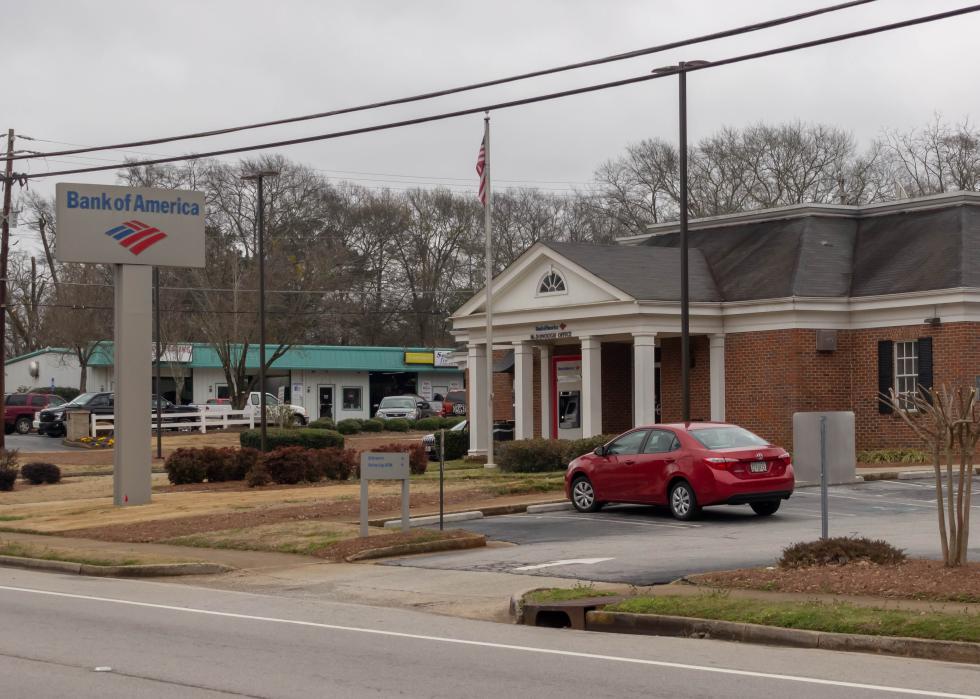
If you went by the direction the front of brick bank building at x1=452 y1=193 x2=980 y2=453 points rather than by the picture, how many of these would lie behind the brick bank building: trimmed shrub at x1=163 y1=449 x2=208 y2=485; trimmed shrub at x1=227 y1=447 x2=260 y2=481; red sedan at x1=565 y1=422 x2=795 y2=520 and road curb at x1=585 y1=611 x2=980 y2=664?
0

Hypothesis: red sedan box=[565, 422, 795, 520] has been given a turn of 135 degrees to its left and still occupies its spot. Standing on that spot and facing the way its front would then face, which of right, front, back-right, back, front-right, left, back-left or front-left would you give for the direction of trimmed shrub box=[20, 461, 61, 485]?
back-right

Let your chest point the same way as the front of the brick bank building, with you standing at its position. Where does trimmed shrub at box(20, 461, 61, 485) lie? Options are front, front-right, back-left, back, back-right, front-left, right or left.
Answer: front-right

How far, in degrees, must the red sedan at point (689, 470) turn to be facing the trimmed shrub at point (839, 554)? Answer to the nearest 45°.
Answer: approximately 135° to its left

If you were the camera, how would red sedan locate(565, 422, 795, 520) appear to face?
facing away from the viewer and to the left of the viewer

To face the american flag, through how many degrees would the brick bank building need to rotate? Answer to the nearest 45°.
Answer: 0° — it already faces it

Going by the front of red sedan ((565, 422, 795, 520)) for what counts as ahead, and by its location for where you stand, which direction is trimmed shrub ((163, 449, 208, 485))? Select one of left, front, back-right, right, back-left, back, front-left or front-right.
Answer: front

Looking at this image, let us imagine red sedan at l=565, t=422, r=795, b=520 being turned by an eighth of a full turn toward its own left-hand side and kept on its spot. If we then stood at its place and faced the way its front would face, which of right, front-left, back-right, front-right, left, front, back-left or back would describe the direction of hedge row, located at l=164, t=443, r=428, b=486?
front-right

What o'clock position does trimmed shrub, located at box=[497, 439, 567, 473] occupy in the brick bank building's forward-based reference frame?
The trimmed shrub is roughly at 12 o'clock from the brick bank building.

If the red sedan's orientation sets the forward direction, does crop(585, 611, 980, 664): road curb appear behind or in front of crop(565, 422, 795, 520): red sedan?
behind

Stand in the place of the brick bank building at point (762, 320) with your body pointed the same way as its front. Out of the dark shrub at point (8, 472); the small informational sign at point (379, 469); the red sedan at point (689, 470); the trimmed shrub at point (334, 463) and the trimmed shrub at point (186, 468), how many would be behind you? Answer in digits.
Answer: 0

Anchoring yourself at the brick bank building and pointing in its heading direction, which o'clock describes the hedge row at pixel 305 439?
The hedge row is roughly at 2 o'clock from the brick bank building.

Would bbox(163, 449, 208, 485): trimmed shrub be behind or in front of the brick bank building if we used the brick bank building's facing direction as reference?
in front

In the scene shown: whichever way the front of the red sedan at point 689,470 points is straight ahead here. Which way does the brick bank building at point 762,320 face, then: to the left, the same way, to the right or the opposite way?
to the left

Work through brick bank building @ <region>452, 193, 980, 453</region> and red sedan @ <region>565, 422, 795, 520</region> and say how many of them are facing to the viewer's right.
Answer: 0

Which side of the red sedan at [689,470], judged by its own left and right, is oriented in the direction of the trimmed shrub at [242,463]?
front

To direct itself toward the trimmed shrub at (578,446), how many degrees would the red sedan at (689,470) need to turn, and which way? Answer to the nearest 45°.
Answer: approximately 45° to its right
